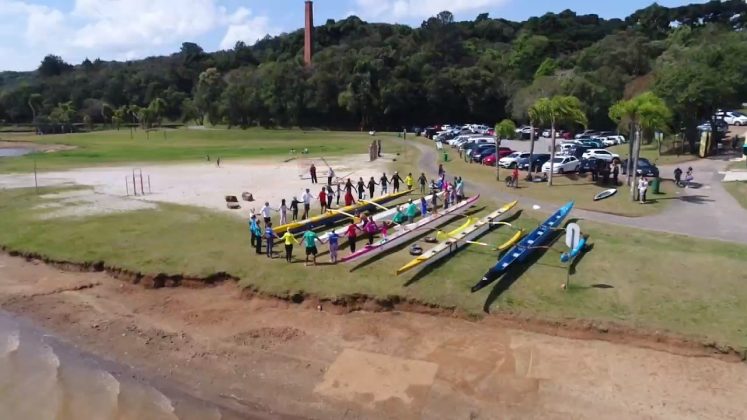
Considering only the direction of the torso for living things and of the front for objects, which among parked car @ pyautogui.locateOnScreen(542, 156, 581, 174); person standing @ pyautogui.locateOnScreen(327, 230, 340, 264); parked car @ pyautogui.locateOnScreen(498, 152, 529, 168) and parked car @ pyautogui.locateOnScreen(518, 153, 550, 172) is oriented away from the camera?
the person standing

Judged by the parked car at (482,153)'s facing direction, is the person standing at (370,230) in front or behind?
in front

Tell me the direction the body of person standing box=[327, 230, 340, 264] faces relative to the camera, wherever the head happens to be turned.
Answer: away from the camera

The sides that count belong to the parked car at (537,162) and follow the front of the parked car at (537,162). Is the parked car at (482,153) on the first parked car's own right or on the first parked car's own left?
on the first parked car's own right

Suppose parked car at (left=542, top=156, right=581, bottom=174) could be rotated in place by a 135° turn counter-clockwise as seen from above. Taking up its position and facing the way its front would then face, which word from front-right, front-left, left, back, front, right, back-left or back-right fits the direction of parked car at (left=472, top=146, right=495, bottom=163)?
back-left

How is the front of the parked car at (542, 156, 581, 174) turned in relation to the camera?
facing the viewer and to the left of the viewer
